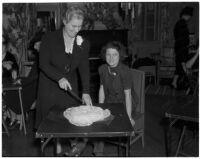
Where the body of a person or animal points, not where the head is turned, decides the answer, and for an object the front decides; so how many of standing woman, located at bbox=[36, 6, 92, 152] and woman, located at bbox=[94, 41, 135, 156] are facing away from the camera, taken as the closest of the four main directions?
0

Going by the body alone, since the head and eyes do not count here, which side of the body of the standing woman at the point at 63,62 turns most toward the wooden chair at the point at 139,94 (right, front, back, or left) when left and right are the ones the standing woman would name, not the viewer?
left

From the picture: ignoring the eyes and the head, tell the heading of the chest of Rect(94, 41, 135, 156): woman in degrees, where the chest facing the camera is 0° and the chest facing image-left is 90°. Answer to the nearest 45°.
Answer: approximately 0°

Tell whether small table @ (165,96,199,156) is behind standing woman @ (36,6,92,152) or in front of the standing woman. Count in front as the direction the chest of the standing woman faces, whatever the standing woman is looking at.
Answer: in front

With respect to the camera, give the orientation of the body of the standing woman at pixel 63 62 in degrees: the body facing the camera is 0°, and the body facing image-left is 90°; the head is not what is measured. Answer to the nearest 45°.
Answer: approximately 315°

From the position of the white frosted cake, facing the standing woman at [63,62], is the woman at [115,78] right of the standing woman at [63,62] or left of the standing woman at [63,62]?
right

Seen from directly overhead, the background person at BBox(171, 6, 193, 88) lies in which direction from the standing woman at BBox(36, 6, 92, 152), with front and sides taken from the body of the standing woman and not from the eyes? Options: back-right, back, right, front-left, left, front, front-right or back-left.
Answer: left
